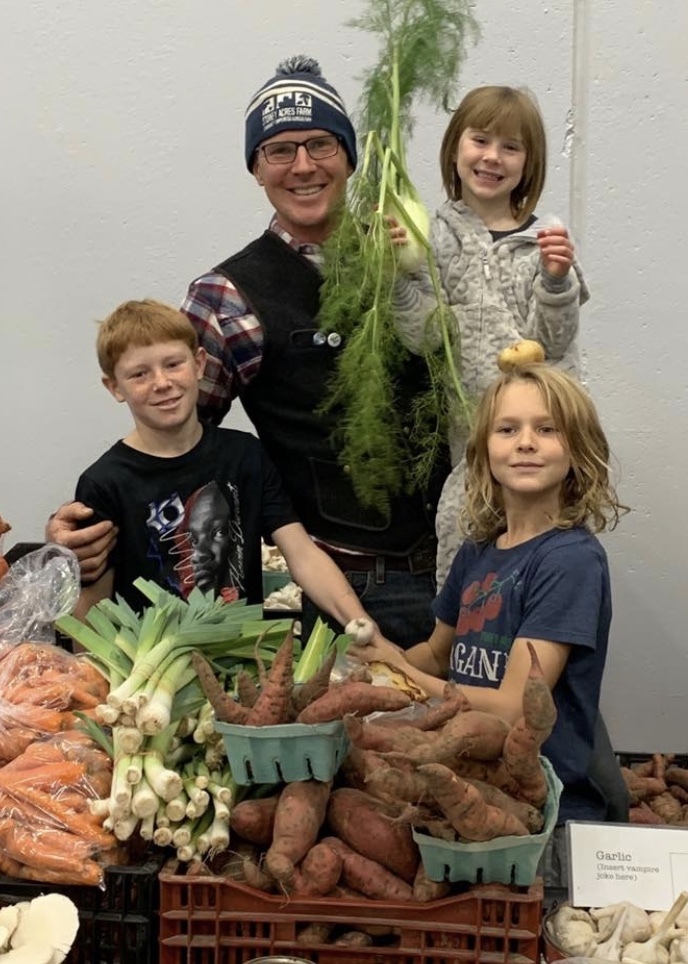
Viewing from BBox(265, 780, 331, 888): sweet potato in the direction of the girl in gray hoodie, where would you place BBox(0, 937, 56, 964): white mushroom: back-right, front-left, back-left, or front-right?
back-left

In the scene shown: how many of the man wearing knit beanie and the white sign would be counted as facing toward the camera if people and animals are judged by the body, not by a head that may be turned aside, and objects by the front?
2

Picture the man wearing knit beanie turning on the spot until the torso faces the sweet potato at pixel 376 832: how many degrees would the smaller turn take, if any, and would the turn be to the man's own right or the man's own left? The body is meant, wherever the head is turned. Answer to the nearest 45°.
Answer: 0° — they already face it

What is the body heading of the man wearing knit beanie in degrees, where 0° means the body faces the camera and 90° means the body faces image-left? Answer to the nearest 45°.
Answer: approximately 0°

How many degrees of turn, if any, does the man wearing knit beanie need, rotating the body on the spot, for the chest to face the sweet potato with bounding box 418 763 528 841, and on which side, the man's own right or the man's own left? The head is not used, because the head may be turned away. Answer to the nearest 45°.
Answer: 0° — they already face it

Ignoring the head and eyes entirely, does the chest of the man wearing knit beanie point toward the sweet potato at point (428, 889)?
yes
